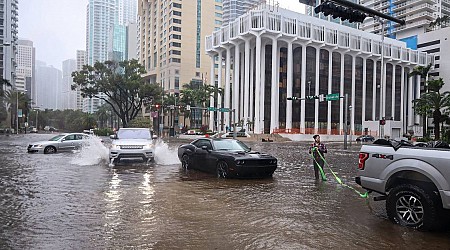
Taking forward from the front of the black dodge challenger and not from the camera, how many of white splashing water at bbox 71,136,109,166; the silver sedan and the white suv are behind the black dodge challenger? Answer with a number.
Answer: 3

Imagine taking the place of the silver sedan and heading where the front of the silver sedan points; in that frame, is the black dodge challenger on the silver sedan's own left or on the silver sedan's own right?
on the silver sedan's own left

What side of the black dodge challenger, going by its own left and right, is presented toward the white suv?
back

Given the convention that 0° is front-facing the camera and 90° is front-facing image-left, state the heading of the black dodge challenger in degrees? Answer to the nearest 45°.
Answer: approximately 315°

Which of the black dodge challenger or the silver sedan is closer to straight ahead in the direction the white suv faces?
the black dodge challenger
